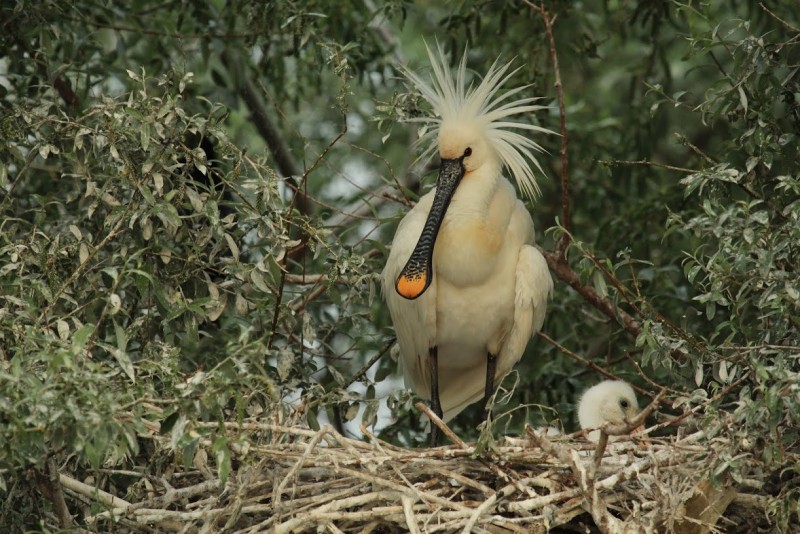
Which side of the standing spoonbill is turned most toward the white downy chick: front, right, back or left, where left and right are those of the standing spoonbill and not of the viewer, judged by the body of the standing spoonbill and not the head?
left

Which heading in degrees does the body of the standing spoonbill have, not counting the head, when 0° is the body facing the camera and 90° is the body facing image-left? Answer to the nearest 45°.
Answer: approximately 0°
